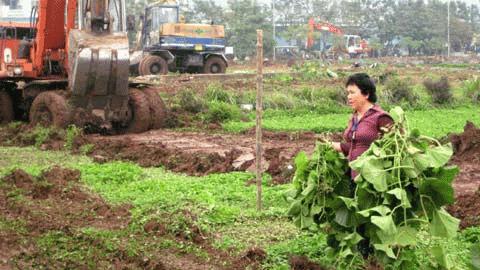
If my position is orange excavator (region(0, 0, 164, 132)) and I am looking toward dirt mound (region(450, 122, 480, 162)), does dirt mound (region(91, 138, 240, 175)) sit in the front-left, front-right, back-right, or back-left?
front-right

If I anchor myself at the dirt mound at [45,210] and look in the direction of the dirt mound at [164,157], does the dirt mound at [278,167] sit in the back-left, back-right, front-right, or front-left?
front-right

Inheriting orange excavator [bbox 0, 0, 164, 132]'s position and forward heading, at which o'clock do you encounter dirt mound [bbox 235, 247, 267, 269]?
The dirt mound is roughly at 1 o'clock from the orange excavator.

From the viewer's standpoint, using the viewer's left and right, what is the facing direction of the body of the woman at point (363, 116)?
facing the viewer and to the left of the viewer

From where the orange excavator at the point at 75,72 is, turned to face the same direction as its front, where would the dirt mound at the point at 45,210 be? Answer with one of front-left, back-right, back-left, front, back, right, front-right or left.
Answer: front-right

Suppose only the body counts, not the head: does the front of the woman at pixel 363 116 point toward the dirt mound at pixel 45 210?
no

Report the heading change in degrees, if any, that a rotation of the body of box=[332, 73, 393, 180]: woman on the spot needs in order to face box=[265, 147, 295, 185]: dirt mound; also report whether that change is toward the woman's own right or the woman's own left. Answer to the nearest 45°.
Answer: approximately 135° to the woman's own right

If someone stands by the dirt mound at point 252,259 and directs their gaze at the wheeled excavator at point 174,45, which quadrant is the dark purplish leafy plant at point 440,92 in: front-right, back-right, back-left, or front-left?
front-right

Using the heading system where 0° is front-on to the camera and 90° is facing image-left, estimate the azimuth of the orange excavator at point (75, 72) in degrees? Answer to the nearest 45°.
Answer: approximately 315°

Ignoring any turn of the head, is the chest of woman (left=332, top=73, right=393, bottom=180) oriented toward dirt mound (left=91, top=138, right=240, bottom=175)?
no

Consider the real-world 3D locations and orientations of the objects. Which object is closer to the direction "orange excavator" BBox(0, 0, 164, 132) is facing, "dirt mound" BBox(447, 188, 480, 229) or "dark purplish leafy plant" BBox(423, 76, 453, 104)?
the dirt mound

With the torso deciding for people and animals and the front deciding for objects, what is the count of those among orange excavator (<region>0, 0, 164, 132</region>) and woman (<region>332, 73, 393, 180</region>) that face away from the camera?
0

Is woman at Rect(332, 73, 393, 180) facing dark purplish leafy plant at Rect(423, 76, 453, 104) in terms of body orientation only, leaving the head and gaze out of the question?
no

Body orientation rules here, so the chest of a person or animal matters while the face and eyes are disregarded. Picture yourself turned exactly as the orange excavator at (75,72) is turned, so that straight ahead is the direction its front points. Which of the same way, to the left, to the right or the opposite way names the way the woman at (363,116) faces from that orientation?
to the right
